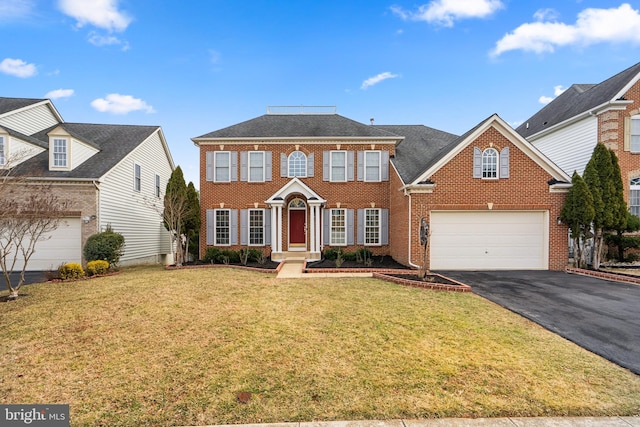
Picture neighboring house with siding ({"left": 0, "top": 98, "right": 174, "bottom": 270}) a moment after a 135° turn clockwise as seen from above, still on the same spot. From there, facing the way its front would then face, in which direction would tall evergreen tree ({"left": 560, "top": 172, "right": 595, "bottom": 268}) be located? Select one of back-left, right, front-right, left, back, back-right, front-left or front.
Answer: back-right

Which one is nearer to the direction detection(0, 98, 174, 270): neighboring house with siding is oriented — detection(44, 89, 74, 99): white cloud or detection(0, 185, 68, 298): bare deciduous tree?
the bare deciduous tree

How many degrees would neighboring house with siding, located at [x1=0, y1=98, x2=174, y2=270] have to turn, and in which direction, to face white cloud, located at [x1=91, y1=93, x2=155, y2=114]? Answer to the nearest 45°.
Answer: approximately 135° to its right

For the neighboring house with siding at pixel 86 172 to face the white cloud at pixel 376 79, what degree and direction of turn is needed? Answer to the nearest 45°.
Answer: approximately 135° to its left

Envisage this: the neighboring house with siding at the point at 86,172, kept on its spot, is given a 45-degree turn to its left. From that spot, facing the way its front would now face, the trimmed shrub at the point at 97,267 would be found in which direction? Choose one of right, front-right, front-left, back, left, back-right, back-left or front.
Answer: front

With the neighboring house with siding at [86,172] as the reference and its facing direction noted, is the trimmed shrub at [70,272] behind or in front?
in front

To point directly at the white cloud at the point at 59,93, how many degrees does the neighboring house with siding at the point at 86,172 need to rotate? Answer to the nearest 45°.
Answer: approximately 135° to its right

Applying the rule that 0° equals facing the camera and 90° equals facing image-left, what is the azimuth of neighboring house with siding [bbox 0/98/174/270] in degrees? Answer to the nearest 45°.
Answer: approximately 45°
